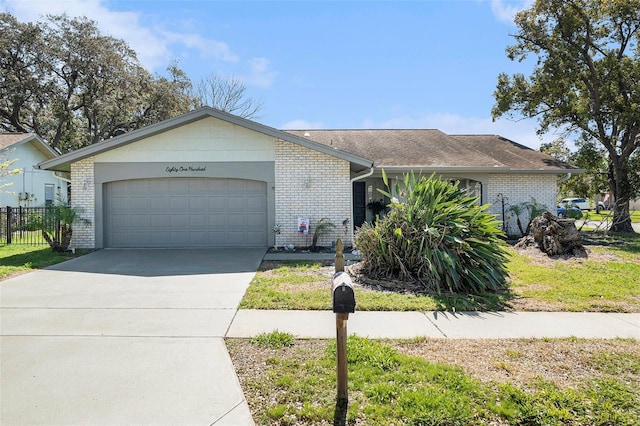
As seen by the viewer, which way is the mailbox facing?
toward the camera

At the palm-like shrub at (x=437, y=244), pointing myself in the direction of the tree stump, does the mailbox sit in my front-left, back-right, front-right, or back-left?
back-right

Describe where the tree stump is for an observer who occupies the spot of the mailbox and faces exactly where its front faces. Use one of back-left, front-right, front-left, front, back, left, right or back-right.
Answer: back-left

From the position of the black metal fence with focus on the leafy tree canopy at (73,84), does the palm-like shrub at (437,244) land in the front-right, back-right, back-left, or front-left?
back-right

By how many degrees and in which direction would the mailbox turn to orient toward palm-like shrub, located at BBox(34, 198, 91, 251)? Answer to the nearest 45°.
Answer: approximately 135° to its right

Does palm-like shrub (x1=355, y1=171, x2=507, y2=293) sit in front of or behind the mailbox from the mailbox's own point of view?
behind

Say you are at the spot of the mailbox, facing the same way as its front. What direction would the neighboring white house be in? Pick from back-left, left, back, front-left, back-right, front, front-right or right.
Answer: back-right

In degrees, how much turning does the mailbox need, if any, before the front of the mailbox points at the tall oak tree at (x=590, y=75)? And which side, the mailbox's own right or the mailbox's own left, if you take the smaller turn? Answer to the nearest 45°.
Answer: approximately 135° to the mailbox's own left

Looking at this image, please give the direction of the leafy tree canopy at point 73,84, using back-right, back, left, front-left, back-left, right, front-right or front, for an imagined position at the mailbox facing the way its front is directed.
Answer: back-right

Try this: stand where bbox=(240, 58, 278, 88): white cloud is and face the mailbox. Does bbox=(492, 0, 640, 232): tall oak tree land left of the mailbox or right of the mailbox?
left

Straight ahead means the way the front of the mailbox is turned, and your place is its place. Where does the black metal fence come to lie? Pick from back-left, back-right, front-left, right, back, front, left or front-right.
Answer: back-right

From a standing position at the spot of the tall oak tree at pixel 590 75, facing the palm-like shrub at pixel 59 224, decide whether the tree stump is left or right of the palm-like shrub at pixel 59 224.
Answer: left
